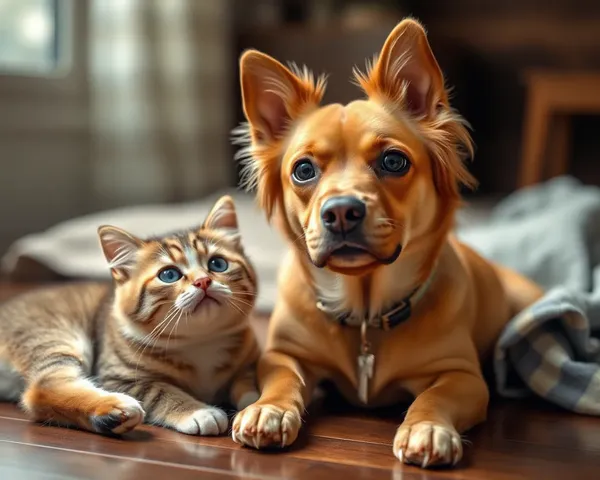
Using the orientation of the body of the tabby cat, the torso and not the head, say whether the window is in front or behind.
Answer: behind

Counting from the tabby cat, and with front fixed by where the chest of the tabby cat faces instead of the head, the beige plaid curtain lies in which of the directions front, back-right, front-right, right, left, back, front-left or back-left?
back-left

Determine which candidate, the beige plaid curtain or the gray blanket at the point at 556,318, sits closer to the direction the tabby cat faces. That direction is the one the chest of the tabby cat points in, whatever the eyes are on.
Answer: the gray blanket

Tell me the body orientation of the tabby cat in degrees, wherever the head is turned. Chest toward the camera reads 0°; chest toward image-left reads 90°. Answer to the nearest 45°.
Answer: approximately 315°

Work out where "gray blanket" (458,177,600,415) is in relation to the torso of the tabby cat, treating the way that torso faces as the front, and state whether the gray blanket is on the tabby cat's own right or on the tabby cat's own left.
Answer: on the tabby cat's own left

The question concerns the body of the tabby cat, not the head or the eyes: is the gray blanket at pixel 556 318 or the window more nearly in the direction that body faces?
the gray blanket
